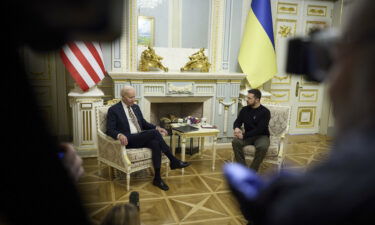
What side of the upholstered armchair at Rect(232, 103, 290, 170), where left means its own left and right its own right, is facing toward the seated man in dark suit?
front

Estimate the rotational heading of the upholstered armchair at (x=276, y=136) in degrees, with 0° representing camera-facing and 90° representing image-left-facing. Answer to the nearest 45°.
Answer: approximately 45°

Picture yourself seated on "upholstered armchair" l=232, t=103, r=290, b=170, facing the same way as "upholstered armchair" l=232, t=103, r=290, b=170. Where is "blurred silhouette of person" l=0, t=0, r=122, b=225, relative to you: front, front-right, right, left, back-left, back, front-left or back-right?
front-left

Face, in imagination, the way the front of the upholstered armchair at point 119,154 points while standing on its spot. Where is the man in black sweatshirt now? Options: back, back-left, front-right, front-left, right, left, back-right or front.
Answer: front-left

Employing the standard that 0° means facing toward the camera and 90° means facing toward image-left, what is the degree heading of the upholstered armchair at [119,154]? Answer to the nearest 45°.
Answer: approximately 315°

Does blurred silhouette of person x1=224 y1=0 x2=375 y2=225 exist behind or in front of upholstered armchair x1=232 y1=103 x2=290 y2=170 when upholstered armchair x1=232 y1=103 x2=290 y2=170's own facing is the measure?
in front

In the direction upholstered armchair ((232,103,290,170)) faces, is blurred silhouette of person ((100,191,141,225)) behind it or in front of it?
in front

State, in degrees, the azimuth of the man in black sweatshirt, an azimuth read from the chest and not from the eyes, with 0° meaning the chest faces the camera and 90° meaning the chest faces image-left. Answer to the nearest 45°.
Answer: approximately 45°

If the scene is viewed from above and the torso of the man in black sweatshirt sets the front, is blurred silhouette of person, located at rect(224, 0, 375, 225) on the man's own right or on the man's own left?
on the man's own left

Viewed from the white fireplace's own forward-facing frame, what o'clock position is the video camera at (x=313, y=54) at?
The video camera is roughly at 12 o'clock from the white fireplace.

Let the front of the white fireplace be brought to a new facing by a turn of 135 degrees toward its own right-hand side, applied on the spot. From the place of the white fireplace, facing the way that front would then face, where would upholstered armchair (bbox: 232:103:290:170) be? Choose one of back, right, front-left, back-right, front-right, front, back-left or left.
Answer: back

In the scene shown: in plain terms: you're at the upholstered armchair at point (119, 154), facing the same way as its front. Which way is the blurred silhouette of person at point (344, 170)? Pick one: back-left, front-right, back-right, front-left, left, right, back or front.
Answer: front-right

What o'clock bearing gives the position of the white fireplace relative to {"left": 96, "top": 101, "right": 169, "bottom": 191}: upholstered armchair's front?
The white fireplace is roughly at 9 o'clock from the upholstered armchair.

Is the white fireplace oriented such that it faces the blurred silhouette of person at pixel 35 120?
yes

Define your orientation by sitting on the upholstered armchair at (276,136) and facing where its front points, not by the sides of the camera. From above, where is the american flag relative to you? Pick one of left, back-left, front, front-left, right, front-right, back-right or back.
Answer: front-right

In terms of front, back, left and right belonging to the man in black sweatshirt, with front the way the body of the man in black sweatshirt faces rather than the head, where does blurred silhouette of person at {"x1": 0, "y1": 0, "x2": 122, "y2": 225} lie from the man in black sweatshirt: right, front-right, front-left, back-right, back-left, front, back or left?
front-left

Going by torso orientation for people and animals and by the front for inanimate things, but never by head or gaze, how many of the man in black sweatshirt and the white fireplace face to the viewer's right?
0
